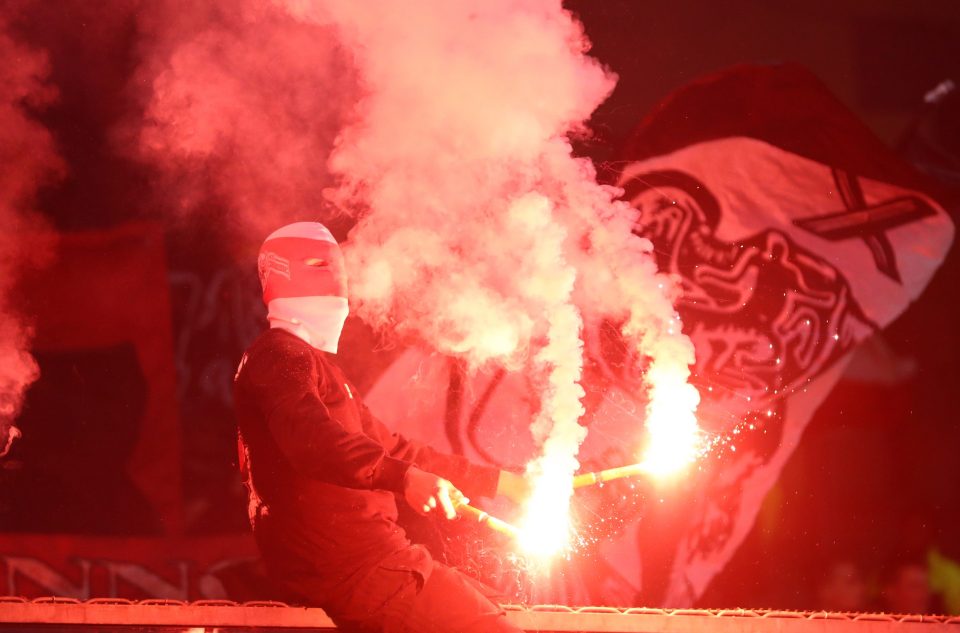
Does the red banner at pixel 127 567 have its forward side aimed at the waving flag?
no

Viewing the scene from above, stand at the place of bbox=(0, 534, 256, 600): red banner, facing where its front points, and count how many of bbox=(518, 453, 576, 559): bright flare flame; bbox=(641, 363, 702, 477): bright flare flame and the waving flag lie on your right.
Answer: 0

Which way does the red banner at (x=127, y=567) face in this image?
toward the camera

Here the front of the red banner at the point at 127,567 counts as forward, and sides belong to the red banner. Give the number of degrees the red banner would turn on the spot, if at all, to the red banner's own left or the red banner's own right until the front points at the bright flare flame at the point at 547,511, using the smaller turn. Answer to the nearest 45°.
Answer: approximately 45° to the red banner's own left

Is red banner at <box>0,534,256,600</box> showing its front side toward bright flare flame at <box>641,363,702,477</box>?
no
